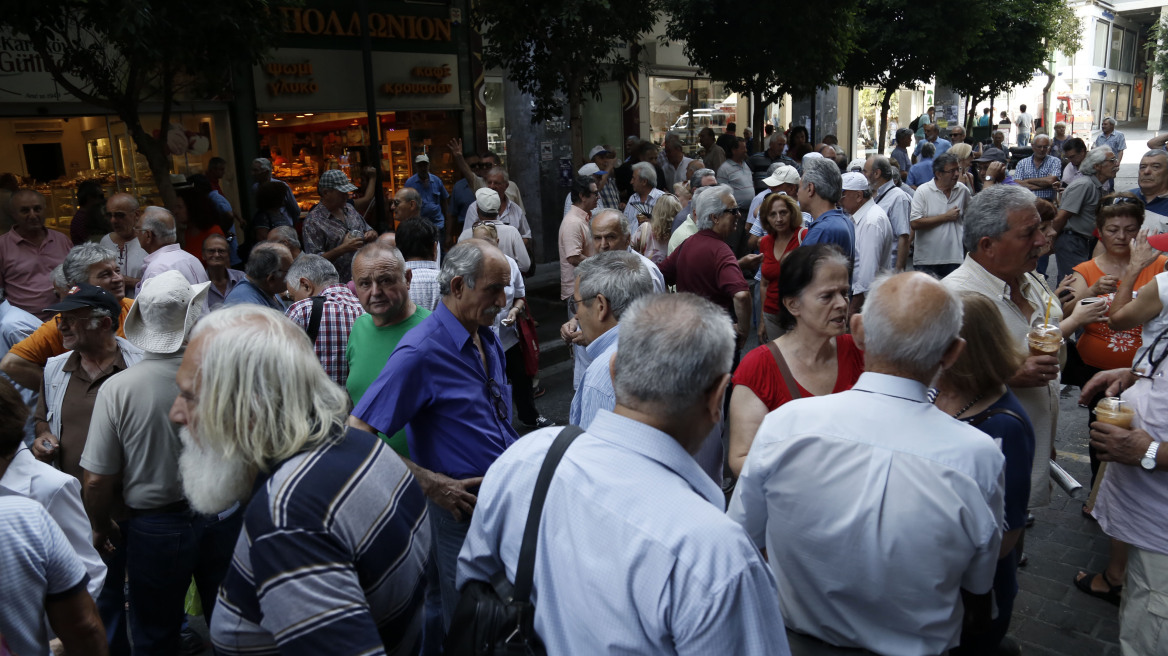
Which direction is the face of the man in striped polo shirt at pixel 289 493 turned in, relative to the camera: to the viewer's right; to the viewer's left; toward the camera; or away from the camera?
to the viewer's left

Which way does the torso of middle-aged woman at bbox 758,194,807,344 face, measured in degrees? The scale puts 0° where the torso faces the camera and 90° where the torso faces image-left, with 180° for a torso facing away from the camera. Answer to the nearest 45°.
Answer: approximately 0°

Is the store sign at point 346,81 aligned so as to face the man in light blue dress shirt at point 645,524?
yes

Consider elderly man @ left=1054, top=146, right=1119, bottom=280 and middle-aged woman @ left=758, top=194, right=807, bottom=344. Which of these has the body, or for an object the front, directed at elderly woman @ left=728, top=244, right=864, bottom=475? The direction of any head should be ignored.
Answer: middle-aged woman @ left=758, top=194, right=807, bottom=344

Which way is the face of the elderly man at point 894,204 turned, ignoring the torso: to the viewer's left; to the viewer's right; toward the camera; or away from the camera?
to the viewer's left

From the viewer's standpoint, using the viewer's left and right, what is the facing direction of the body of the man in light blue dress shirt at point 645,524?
facing away from the viewer and to the right of the viewer

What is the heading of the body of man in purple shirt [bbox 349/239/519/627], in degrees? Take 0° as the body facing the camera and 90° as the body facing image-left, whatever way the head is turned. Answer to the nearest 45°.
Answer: approximately 315°

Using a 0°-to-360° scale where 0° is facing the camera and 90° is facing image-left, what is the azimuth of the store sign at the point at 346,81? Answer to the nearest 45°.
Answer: approximately 0°

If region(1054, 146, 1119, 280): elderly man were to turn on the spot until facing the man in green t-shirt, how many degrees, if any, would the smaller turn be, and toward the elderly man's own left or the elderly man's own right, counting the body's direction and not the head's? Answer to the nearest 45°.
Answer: approximately 90° to the elderly man's own right

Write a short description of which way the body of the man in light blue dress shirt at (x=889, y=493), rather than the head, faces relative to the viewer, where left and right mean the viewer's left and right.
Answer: facing away from the viewer

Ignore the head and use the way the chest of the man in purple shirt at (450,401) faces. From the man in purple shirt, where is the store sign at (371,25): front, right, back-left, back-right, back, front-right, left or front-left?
back-left

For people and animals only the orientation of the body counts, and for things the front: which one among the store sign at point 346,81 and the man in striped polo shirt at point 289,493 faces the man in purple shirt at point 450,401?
the store sign
